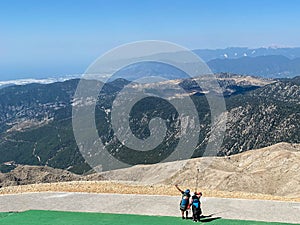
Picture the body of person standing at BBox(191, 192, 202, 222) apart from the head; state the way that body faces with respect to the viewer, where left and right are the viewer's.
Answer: facing away from the viewer
